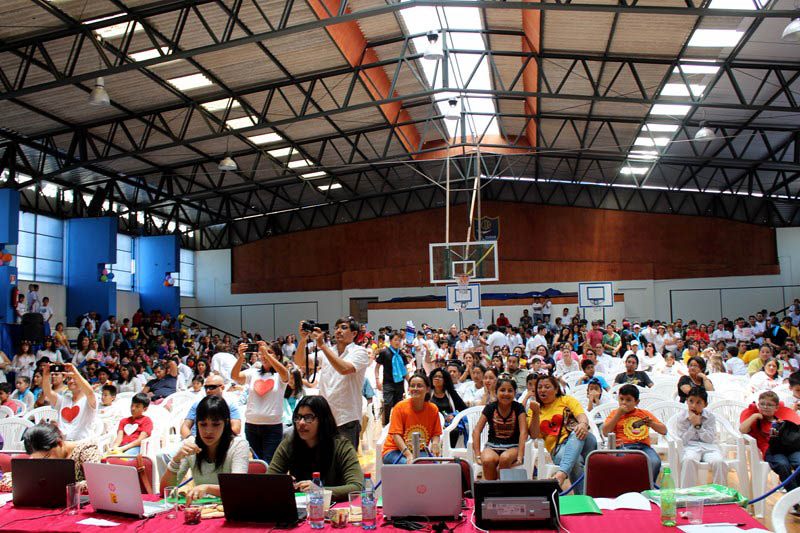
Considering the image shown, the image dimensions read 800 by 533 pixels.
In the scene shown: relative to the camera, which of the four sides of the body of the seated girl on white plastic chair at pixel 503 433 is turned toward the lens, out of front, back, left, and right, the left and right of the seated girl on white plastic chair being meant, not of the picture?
front

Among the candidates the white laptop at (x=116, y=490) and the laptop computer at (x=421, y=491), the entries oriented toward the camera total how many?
0

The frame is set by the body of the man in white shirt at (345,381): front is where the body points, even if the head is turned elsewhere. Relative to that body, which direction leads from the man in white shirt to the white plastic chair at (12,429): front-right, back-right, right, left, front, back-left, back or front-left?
right

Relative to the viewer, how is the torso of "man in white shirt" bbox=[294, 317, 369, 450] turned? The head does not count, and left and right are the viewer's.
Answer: facing the viewer and to the left of the viewer

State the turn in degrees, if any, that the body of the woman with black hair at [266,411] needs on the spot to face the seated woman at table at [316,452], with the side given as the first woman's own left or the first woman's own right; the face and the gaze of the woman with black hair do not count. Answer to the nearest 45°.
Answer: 0° — they already face them

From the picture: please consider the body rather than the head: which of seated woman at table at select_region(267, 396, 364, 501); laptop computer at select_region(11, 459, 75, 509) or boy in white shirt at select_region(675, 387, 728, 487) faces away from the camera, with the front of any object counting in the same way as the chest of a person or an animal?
the laptop computer

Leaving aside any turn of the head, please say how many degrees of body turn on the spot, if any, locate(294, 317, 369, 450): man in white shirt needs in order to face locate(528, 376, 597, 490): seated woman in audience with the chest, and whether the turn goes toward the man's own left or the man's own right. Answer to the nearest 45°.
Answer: approximately 135° to the man's own left

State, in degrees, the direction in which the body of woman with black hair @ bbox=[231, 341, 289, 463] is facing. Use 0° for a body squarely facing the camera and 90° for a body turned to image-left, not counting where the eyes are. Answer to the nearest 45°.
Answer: approximately 0°

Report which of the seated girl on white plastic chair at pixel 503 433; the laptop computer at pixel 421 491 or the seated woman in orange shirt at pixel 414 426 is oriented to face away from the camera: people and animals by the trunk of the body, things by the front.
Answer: the laptop computer

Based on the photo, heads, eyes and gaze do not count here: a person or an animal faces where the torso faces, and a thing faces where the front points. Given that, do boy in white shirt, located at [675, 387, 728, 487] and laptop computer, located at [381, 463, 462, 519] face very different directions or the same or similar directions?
very different directions

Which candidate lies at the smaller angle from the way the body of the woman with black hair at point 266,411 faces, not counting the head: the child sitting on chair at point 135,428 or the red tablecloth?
the red tablecloth

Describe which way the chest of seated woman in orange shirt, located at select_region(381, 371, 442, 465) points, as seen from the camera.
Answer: toward the camera

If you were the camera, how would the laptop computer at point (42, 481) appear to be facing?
facing away from the viewer

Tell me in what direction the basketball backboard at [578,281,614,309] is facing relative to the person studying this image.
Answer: facing the viewer

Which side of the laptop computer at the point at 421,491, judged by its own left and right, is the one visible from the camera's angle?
back

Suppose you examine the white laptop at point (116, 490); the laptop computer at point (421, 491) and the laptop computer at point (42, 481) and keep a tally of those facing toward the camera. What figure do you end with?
0

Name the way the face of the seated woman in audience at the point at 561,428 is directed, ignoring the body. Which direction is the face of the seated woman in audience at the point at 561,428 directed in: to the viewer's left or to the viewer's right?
to the viewer's left
